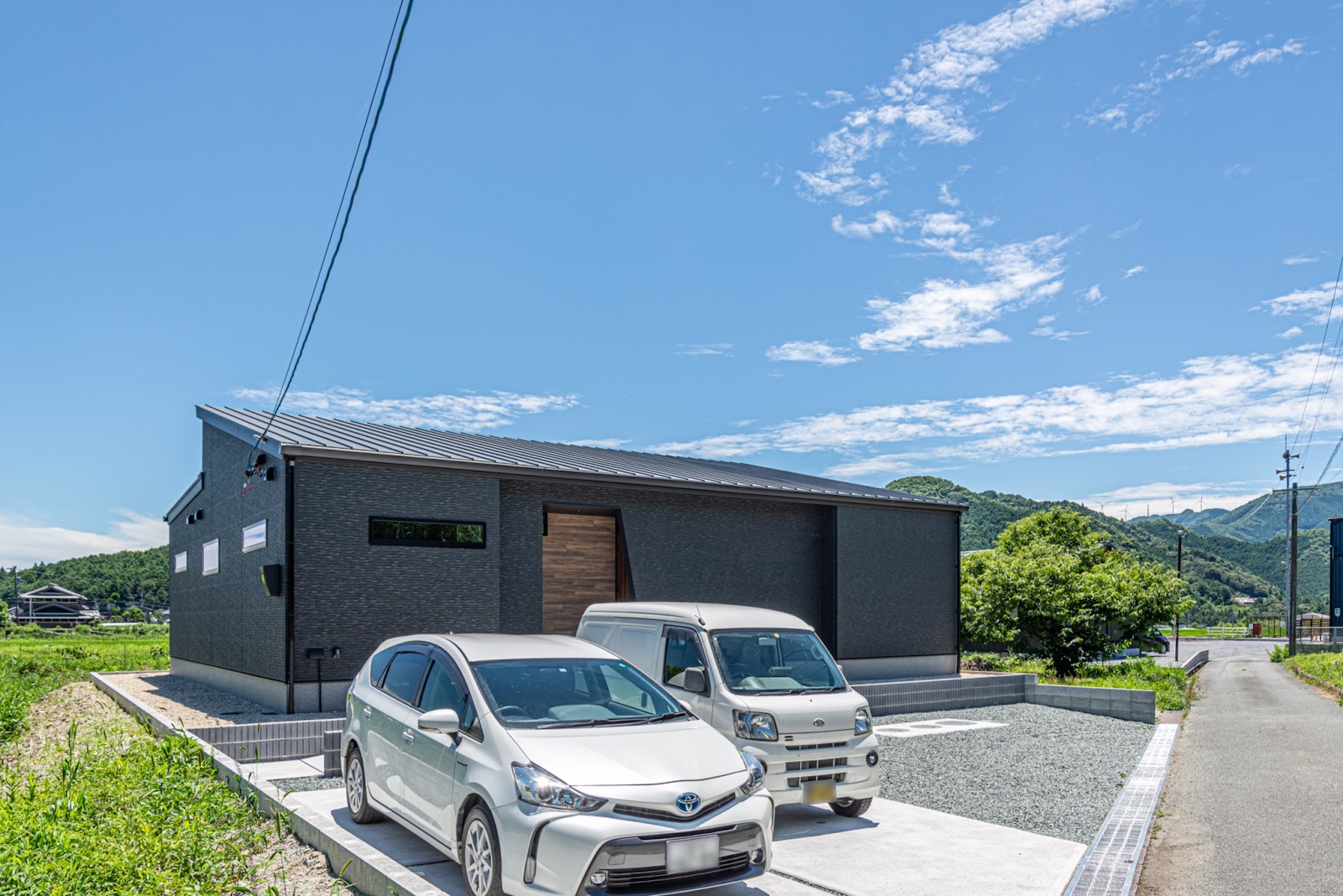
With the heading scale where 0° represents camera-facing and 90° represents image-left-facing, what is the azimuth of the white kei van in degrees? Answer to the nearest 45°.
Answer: approximately 315°

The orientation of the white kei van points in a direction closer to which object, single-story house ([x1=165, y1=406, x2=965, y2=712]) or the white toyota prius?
the white toyota prius

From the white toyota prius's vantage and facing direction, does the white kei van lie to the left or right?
on its left

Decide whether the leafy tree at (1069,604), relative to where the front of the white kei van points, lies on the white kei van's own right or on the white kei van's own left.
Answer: on the white kei van's own left

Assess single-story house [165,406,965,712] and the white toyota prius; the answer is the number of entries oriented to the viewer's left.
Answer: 0

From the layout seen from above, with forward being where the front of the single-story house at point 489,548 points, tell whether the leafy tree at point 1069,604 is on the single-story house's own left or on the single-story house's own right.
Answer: on the single-story house's own left

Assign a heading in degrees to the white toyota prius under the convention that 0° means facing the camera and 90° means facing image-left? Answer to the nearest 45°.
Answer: approximately 315°

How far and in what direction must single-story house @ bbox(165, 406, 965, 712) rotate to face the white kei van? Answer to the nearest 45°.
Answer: approximately 45° to its right

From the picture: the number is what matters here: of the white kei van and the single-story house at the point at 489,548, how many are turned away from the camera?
0

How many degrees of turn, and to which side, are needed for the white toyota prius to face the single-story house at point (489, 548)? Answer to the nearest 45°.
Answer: approximately 135° to its left

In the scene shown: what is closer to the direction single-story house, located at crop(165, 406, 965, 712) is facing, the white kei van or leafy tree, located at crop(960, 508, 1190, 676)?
the white kei van

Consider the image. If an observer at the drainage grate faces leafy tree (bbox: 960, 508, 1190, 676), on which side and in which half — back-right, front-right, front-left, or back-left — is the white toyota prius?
back-left

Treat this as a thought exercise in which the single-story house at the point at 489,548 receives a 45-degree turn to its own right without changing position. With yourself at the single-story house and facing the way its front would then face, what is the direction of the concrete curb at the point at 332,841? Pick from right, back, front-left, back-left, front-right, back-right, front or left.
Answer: front
